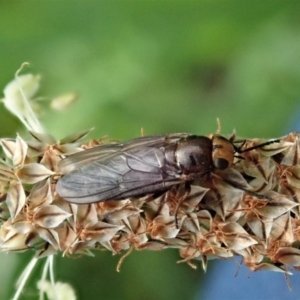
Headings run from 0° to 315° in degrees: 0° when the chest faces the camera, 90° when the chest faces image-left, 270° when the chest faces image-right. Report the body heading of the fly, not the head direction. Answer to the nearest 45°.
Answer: approximately 270°
